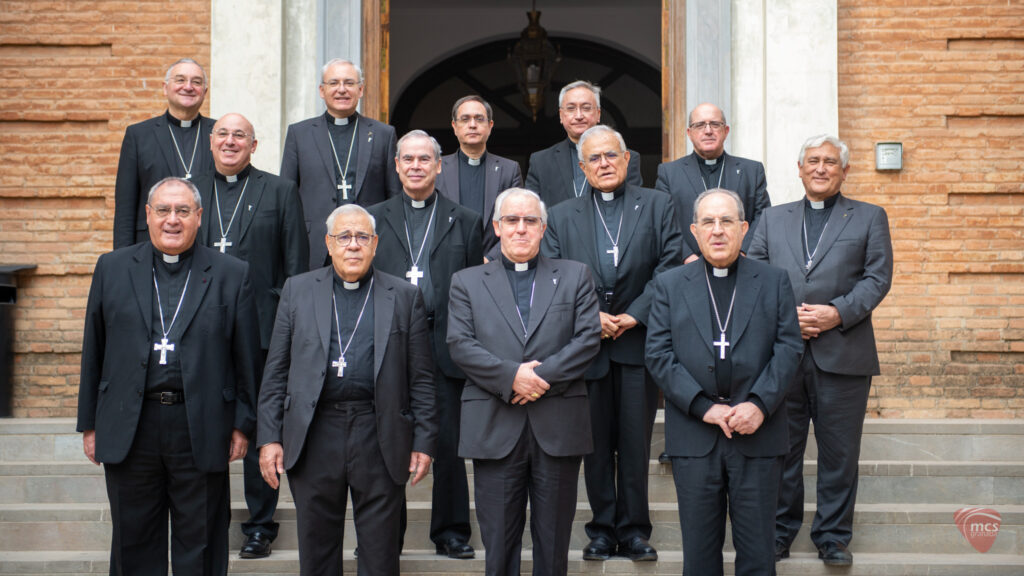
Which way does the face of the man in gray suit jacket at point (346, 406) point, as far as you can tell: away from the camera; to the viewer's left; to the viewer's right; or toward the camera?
toward the camera

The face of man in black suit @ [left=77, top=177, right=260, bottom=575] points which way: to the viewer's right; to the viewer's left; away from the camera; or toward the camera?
toward the camera

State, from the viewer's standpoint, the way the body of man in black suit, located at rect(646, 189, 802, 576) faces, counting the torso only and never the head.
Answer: toward the camera

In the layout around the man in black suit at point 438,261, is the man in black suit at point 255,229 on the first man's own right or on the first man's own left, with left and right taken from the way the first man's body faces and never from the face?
on the first man's own right

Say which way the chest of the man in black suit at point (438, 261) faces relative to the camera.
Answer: toward the camera

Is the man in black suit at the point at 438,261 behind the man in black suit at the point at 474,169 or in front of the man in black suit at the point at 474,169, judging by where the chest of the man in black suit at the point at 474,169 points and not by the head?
in front

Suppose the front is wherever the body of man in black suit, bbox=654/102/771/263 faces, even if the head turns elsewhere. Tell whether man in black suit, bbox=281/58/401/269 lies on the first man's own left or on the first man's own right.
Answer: on the first man's own right

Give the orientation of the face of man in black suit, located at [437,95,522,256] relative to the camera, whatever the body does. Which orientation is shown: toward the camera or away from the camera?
toward the camera

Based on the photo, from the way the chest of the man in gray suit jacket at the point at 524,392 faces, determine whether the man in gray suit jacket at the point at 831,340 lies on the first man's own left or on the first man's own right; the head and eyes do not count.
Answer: on the first man's own left

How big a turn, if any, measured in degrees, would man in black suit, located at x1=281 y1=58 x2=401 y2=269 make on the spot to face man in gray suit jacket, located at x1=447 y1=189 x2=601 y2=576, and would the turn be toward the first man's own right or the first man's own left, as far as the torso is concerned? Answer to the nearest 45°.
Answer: approximately 45° to the first man's own left

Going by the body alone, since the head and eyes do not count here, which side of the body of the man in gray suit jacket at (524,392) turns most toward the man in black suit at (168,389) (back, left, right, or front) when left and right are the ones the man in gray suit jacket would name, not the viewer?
right

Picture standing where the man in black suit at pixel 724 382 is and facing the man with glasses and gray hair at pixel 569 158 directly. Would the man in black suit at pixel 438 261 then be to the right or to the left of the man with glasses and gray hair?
left

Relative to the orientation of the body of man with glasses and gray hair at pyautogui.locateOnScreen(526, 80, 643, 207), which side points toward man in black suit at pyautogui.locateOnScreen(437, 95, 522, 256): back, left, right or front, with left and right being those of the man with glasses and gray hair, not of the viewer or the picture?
right

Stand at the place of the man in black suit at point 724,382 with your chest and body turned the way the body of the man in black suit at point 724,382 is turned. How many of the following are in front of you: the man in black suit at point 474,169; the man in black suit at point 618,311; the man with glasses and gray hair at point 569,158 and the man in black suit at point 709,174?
0

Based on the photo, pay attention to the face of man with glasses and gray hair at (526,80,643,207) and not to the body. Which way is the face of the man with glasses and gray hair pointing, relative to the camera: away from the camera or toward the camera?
toward the camera

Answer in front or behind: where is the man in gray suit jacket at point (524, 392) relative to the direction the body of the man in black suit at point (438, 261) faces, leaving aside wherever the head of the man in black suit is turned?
in front

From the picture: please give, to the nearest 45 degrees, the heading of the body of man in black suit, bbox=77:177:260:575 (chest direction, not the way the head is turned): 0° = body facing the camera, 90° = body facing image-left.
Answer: approximately 0°

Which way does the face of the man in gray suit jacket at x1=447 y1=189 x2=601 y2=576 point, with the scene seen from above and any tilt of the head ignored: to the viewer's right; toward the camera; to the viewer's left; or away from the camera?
toward the camera

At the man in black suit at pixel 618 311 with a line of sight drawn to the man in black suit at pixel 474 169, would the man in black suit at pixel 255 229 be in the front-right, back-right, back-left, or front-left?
front-left

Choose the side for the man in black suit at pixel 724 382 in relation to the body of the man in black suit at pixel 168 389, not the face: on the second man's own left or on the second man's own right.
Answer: on the second man's own left

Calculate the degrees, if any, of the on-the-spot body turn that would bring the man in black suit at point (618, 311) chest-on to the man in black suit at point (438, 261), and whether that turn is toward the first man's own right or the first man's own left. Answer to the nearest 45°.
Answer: approximately 90° to the first man's own right
